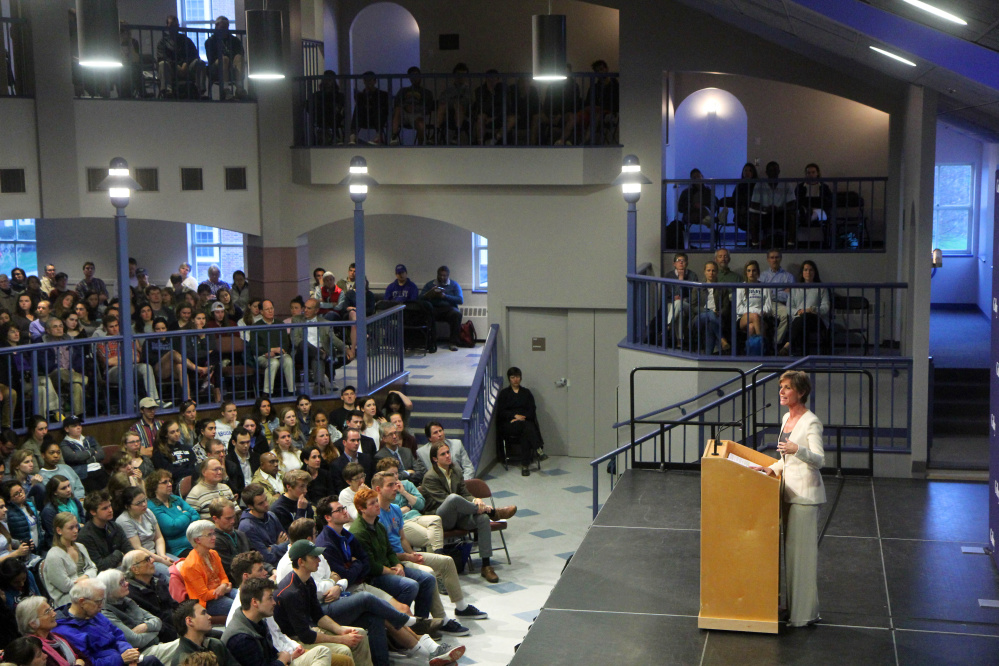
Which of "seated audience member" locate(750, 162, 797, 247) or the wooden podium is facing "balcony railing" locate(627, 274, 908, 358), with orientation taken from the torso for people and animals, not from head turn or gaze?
the seated audience member

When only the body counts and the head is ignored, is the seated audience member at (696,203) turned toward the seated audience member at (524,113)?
no

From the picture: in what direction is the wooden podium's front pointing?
to the viewer's left

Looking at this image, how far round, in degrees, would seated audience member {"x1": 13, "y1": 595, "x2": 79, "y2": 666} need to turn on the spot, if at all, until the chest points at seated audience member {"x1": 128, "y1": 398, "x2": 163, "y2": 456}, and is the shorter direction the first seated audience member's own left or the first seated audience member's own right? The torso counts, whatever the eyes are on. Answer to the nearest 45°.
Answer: approximately 90° to the first seated audience member's own left

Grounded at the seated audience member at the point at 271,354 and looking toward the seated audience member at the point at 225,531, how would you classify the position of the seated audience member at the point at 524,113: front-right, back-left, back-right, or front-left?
back-left

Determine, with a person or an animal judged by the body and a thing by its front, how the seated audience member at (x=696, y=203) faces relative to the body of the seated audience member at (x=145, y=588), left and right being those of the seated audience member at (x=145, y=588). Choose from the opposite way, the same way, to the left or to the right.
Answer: to the right

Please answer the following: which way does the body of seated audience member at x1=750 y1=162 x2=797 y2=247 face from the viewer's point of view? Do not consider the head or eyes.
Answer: toward the camera

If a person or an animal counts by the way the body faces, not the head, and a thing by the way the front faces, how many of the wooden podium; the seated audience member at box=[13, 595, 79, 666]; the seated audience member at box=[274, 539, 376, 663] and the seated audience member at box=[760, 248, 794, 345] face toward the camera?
1

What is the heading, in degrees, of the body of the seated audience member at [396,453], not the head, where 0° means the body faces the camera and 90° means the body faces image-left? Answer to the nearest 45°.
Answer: approximately 315°

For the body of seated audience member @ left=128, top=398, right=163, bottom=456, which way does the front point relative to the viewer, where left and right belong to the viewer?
facing the viewer and to the right of the viewer

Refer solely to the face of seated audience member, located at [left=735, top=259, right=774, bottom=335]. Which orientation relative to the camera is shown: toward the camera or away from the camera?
toward the camera

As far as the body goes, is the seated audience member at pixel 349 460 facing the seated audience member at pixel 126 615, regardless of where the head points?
no

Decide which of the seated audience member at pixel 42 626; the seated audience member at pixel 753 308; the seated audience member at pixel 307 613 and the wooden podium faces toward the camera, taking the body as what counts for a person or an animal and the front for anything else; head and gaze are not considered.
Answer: the seated audience member at pixel 753 308

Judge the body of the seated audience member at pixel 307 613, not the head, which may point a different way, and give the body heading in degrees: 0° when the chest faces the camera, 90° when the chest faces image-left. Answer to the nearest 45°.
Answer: approximately 270°

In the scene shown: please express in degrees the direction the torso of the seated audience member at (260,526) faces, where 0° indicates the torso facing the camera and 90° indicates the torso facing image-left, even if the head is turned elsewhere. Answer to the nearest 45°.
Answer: approximately 315°

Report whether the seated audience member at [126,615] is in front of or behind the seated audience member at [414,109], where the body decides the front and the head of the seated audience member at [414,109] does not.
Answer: in front

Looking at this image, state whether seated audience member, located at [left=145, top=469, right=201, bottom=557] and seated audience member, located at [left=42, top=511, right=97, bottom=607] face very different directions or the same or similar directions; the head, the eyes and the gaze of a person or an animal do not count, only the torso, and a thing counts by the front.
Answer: same or similar directions

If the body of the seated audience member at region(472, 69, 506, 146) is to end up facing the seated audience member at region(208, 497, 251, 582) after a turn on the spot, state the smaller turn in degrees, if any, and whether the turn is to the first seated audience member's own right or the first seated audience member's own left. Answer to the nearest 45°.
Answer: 0° — they already face them

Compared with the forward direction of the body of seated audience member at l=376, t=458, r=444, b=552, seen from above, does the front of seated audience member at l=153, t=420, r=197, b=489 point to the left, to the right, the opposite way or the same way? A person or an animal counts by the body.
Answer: the same way

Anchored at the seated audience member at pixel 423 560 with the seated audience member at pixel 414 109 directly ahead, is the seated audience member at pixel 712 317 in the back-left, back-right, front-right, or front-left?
front-right

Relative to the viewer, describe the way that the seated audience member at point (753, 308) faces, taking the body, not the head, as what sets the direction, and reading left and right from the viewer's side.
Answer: facing the viewer

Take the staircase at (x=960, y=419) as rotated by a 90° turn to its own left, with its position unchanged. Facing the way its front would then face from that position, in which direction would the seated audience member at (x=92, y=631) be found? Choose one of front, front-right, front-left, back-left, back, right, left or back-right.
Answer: back-right

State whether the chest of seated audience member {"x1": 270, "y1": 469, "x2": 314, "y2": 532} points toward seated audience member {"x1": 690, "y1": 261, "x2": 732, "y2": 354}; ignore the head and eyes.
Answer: no
